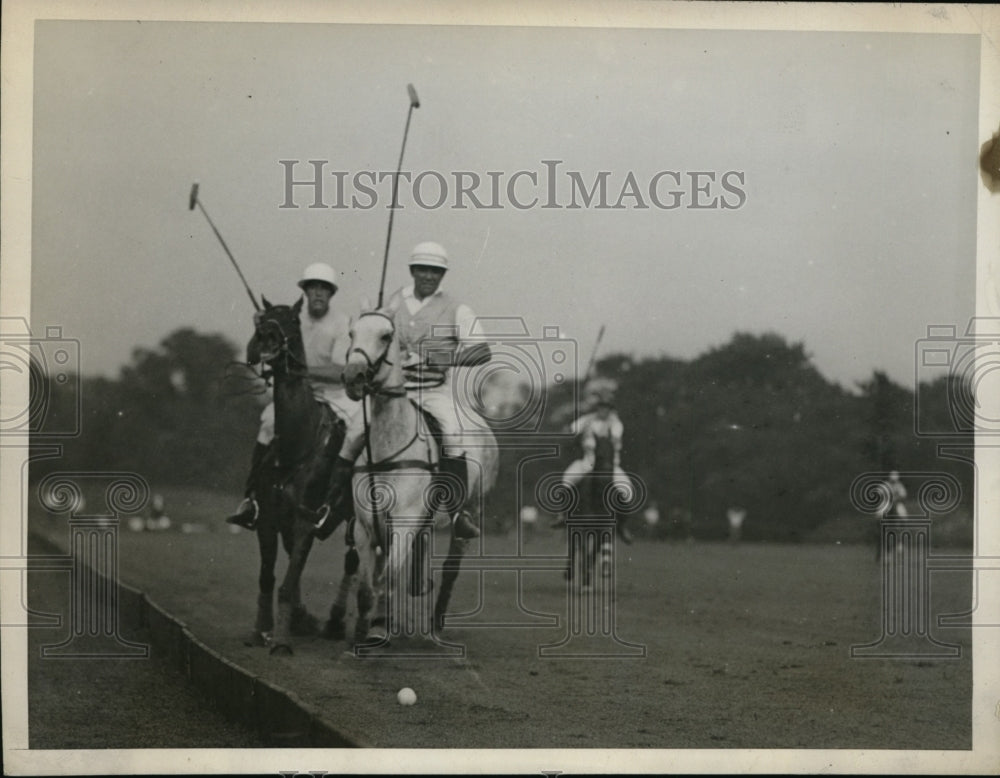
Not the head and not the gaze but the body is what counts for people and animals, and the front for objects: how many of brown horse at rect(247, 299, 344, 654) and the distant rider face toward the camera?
2

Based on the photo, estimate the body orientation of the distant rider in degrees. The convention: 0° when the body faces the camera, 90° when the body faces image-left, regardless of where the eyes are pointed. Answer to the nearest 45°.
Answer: approximately 0°

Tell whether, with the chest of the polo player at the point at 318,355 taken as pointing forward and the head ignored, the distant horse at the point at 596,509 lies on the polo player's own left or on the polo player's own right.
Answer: on the polo player's own left

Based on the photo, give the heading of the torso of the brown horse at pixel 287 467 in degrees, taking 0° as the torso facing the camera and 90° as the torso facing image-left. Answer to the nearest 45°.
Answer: approximately 0°

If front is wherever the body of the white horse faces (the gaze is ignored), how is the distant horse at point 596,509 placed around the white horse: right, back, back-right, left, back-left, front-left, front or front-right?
back-left
